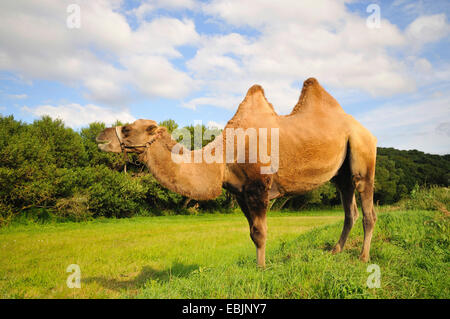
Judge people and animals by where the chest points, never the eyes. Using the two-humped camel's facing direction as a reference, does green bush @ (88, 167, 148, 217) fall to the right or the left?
on its right

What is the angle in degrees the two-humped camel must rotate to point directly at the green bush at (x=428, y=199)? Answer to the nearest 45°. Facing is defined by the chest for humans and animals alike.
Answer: approximately 135° to its right

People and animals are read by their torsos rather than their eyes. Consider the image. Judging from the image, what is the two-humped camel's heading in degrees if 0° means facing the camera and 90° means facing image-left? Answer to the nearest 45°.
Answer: approximately 90°
